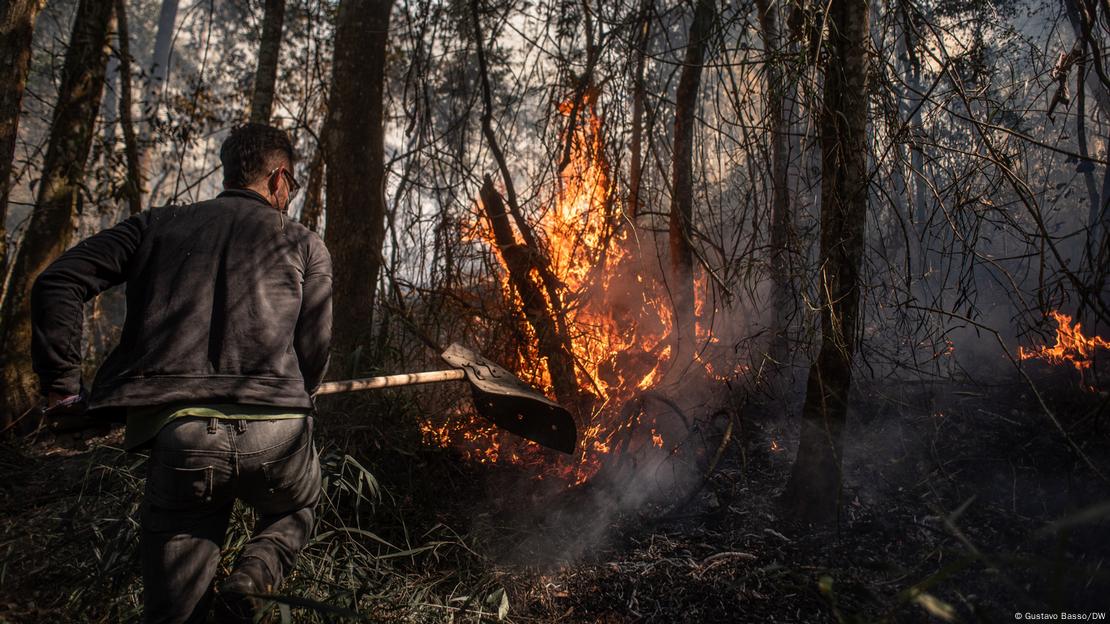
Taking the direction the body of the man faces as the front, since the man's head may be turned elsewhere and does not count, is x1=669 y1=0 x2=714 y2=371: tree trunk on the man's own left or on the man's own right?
on the man's own right

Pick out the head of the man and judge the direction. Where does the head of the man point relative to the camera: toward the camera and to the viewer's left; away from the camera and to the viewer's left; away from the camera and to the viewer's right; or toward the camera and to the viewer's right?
away from the camera and to the viewer's right

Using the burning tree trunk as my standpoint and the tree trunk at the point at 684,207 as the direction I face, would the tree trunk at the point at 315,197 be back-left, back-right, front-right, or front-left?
back-left

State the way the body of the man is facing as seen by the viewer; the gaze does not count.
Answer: away from the camera

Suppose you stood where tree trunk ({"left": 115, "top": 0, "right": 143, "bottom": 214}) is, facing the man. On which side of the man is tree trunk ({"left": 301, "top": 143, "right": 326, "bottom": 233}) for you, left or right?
left

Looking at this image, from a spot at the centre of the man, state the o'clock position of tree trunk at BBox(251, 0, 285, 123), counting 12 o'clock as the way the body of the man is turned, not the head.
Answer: The tree trunk is roughly at 12 o'clock from the man.

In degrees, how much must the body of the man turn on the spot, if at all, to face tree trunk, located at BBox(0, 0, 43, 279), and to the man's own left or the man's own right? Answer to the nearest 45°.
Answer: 0° — they already face it
